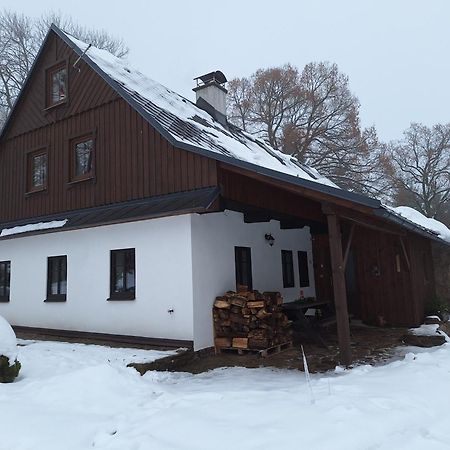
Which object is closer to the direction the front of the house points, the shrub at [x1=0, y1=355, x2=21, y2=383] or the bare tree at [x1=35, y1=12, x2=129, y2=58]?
the shrub

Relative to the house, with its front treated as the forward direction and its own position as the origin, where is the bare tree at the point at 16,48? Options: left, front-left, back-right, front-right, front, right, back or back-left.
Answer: back

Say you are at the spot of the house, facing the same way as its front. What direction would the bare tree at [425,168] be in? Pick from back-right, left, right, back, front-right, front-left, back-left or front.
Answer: left

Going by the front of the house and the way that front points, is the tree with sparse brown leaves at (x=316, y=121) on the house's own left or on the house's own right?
on the house's own left

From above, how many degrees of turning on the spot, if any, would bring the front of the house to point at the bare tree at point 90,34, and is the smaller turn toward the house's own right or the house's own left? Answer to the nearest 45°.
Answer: approximately 180°

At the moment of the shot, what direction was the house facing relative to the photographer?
facing the viewer and to the right of the viewer
